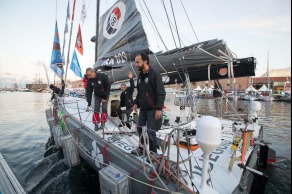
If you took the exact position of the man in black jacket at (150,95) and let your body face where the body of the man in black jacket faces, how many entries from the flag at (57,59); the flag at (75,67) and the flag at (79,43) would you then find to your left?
0

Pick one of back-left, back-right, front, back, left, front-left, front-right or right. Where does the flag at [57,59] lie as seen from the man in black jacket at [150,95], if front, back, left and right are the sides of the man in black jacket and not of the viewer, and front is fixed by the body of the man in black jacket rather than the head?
right

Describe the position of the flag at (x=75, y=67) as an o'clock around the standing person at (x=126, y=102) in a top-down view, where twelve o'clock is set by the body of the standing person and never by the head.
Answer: The flag is roughly at 3 o'clock from the standing person.

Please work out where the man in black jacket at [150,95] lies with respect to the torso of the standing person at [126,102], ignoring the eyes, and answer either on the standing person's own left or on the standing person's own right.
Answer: on the standing person's own left

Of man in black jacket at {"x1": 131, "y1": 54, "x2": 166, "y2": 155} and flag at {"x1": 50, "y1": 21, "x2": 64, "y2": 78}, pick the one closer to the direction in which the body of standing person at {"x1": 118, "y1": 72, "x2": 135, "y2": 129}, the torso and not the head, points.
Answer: the man in black jacket

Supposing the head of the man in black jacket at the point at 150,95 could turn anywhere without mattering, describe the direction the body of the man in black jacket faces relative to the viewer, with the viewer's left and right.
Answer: facing the viewer and to the left of the viewer
